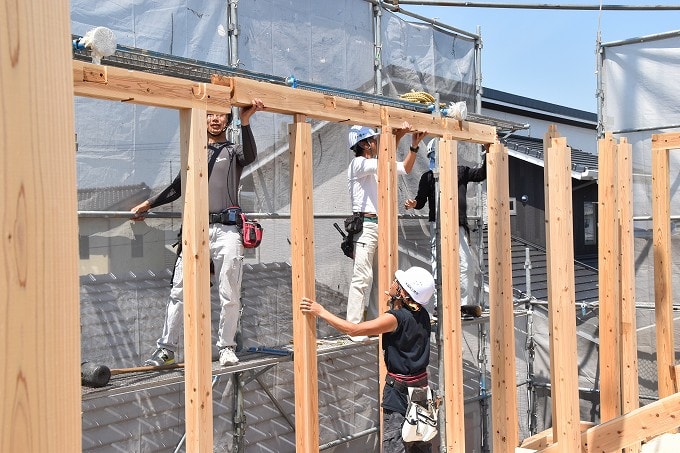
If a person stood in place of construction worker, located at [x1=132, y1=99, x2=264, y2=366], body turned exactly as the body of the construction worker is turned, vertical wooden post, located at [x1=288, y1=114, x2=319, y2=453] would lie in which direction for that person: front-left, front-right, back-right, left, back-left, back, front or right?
front-left

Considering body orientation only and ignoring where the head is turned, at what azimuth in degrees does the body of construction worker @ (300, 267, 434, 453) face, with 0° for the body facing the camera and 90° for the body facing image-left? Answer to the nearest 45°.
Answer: approximately 135°

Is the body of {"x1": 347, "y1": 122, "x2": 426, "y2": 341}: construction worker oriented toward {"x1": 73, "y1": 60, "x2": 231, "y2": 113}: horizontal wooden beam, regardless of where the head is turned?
no

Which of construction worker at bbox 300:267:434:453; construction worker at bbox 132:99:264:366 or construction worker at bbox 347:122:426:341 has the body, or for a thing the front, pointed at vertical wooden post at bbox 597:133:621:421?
construction worker at bbox 347:122:426:341

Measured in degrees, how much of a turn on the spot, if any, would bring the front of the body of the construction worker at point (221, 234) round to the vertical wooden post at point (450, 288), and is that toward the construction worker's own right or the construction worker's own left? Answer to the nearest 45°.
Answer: approximately 90° to the construction worker's own left

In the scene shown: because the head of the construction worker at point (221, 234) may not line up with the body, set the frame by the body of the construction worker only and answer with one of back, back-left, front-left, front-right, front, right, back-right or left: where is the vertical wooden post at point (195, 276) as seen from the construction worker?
front

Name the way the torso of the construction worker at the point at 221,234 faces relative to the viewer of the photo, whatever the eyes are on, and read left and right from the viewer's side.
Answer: facing the viewer

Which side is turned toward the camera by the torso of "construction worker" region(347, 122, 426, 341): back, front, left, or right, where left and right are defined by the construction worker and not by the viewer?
right

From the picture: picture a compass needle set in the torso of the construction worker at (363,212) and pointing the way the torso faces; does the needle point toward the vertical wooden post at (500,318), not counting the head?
yes

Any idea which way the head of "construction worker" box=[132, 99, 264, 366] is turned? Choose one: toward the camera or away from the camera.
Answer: toward the camera

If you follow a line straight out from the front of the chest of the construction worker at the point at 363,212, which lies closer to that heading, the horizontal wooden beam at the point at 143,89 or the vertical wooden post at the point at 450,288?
the vertical wooden post
